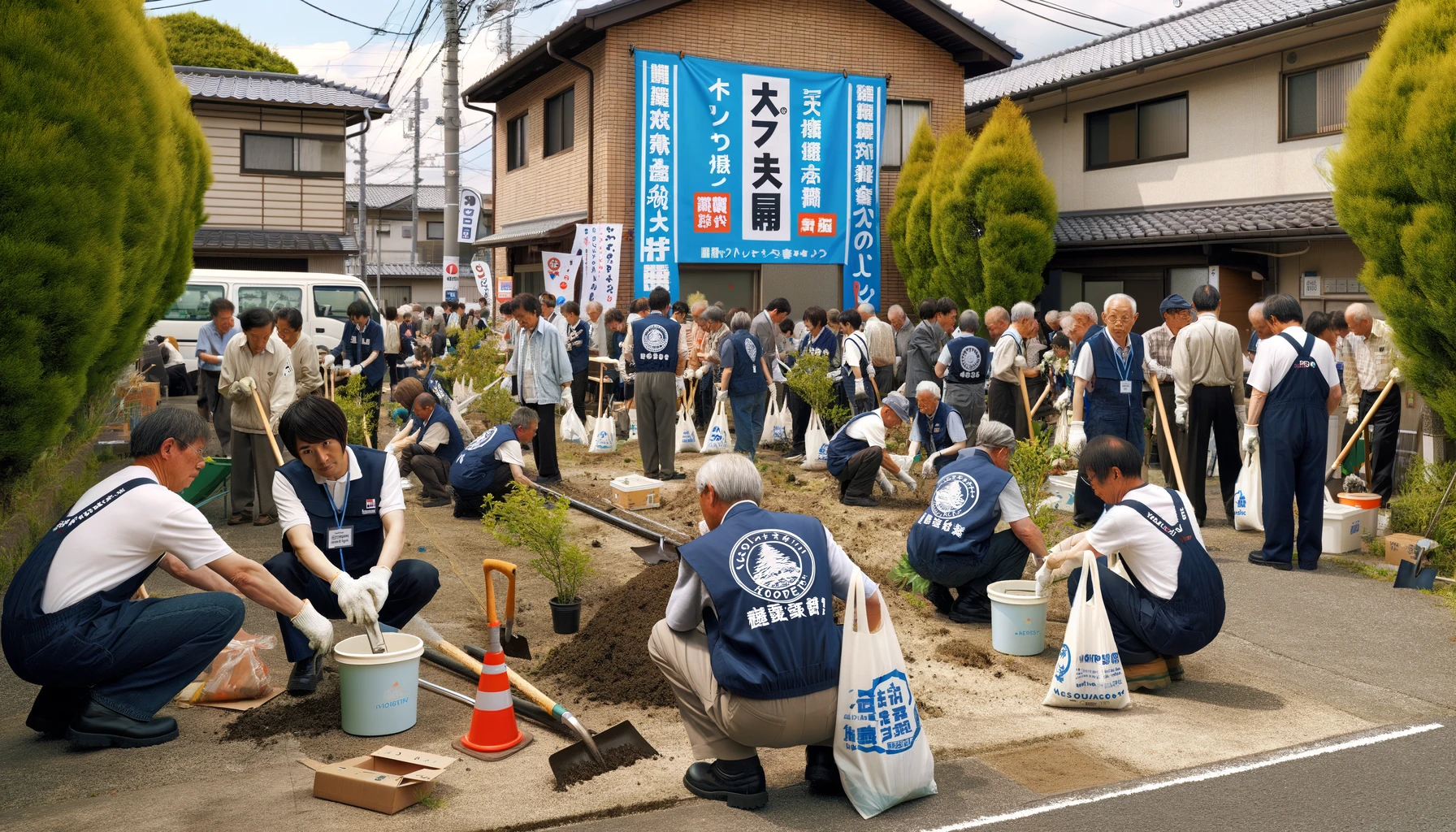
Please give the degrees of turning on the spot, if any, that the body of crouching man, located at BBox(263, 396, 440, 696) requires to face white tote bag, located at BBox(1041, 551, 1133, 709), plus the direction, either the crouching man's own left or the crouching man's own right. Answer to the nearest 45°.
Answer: approximately 90° to the crouching man's own left

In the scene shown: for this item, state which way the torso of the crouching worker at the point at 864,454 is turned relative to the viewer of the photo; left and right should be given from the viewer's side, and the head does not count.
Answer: facing to the right of the viewer

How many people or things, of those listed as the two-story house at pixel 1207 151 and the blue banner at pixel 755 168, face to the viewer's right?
0

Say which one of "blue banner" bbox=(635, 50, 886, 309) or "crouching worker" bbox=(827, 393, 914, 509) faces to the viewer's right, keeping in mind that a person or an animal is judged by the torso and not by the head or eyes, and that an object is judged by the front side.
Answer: the crouching worker

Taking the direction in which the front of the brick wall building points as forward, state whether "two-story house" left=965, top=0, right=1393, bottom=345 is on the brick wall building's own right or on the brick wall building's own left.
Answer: on the brick wall building's own left

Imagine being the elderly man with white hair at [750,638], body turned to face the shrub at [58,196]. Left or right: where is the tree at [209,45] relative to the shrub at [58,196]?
right

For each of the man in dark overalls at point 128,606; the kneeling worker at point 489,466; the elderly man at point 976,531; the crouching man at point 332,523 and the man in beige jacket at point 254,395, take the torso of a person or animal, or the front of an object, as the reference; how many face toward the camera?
2

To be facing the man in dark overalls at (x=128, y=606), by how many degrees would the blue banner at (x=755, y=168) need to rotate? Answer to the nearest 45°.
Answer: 0° — it already faces them

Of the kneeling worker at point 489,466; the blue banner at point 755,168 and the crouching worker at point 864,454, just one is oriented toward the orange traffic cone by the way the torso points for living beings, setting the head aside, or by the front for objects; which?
the blue banner

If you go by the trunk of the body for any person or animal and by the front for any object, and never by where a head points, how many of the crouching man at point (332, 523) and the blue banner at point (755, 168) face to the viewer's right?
0

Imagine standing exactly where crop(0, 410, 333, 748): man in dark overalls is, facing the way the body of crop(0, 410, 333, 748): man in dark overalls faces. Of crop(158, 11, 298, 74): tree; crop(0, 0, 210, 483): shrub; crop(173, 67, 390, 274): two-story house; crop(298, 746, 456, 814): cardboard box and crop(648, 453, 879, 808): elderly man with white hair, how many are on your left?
3

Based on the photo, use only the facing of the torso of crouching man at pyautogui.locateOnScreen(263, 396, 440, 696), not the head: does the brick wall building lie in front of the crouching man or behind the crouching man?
behind

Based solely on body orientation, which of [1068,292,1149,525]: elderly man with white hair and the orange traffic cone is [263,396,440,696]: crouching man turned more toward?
the orange traffic cone

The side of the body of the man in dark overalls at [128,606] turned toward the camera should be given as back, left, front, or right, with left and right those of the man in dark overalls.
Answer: right
